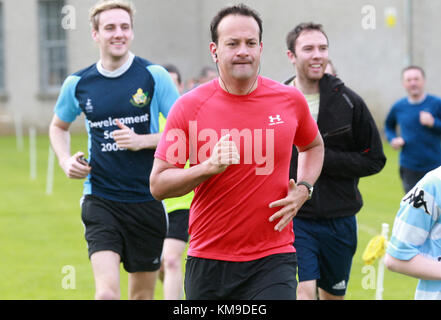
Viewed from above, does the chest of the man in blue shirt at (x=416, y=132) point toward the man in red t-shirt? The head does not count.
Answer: yes

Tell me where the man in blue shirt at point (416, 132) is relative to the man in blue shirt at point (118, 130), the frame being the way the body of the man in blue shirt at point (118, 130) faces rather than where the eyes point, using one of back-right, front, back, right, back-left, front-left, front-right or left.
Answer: back-left

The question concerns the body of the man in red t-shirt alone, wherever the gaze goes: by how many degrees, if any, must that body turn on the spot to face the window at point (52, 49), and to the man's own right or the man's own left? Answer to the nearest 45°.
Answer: approximately 180°

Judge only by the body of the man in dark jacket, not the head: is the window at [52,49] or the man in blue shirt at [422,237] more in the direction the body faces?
the man in blue shirt

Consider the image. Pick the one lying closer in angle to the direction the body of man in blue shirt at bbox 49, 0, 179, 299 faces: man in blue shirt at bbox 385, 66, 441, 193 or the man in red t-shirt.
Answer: the man in red t-shirt

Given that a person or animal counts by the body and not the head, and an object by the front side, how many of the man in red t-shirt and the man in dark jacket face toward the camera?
2
